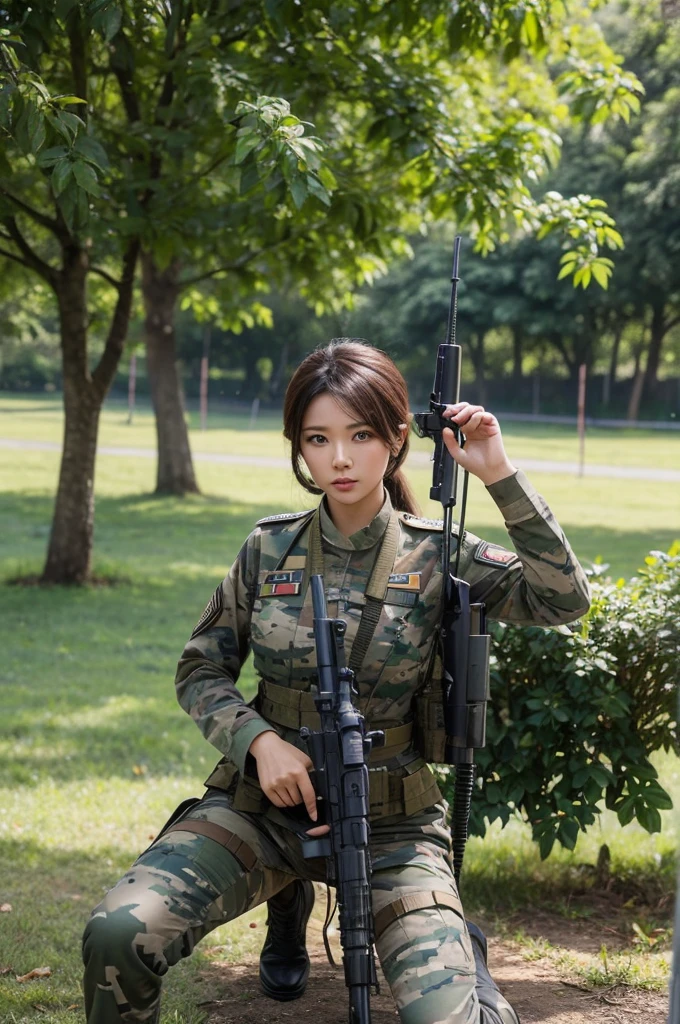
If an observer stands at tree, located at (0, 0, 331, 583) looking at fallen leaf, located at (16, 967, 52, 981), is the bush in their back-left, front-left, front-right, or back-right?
front-left

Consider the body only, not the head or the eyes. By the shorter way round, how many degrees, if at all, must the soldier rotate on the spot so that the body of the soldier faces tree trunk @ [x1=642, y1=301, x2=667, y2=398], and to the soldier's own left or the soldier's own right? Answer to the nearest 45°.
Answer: approximately 180°

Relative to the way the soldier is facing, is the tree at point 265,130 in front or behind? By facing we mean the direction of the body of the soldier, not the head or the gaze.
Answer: behind

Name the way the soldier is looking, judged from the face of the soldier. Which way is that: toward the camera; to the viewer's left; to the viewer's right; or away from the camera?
toward the camera

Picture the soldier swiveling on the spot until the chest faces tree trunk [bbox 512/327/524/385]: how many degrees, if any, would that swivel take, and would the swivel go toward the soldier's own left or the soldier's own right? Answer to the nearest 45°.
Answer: approximately 180°

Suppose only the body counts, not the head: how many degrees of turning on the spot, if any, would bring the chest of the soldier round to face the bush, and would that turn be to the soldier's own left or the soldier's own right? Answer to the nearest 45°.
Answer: approximately 135° to the soldier's own left

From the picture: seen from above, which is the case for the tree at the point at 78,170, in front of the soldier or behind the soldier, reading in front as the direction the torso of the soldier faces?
behind

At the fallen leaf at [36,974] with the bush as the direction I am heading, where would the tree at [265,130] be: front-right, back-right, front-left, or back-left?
front-left

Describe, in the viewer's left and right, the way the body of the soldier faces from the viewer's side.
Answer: facing the viewer
